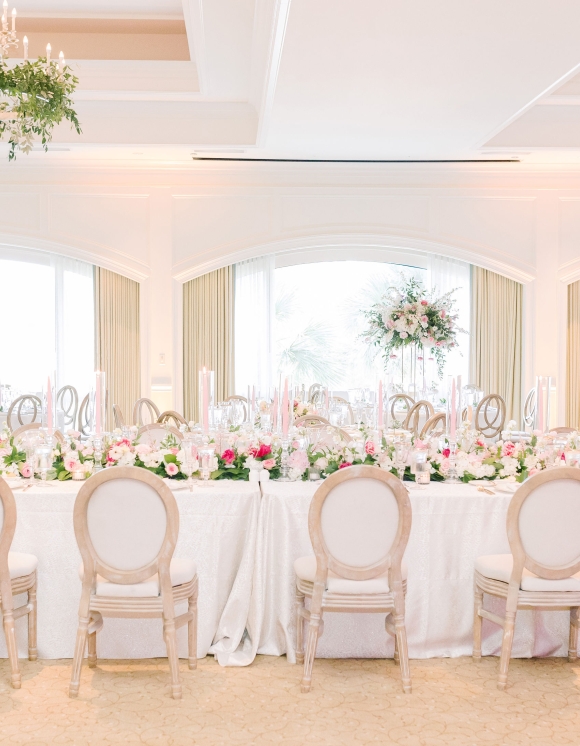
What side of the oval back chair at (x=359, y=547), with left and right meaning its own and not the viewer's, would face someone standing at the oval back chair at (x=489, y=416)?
front

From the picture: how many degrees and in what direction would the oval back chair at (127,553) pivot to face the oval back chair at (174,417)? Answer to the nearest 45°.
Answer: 0° — it already faces it

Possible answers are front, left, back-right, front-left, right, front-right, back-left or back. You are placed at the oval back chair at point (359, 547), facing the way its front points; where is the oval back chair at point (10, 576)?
left

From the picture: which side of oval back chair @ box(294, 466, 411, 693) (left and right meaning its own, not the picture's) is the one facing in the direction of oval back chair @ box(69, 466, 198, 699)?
left

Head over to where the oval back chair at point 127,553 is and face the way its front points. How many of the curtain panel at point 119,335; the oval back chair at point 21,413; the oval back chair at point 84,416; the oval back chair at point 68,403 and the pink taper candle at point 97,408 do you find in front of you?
5

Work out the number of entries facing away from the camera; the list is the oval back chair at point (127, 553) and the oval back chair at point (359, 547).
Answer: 2

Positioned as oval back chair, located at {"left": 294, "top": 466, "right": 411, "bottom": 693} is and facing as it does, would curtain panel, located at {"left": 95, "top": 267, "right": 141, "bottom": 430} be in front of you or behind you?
in front

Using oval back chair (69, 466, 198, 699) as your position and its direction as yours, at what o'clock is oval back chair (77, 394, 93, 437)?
oval back chair (77, 394, 93, 437) is roughly at 12 o'clock from oval back chair (69, 466, 198, 699).

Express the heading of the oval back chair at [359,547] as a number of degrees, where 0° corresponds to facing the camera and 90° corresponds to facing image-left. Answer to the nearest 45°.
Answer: approximately 180°

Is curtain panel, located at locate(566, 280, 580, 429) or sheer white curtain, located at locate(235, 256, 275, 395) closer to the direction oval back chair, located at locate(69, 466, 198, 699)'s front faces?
the sheer white curtain

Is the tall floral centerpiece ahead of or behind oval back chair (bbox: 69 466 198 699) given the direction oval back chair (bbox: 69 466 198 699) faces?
ahead

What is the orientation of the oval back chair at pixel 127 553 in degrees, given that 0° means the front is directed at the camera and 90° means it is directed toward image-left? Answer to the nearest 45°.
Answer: approximately 180°
